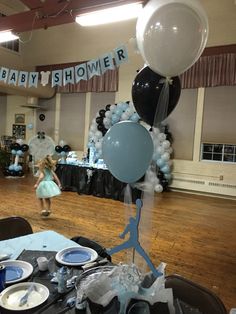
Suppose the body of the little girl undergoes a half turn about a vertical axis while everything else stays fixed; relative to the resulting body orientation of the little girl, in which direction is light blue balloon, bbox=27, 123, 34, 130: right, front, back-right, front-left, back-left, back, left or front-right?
back

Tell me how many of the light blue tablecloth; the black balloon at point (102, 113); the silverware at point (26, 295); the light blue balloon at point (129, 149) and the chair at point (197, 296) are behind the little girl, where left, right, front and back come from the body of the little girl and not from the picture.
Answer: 4

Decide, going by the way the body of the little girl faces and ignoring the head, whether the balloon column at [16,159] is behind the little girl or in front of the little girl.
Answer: in front

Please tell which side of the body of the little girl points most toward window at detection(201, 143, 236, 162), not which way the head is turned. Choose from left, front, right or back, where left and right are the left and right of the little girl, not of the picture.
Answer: right

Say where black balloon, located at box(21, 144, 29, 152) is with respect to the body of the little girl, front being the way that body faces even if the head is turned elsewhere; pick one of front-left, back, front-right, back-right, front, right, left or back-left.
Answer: front

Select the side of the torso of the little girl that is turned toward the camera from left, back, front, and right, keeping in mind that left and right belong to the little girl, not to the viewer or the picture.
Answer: back

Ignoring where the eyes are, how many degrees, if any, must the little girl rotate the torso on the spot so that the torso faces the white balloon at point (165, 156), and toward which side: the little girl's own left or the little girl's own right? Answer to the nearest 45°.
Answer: approximately 45° to the little girl's own right

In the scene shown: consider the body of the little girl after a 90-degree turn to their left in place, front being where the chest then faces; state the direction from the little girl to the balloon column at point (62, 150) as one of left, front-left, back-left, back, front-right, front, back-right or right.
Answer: right

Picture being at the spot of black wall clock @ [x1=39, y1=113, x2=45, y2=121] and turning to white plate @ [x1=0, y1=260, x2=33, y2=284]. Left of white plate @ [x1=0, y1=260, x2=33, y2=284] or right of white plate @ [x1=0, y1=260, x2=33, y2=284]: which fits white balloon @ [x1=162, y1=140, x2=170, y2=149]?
left

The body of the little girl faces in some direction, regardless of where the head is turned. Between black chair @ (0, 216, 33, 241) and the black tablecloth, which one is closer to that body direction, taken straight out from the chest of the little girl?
the black tablecloth
